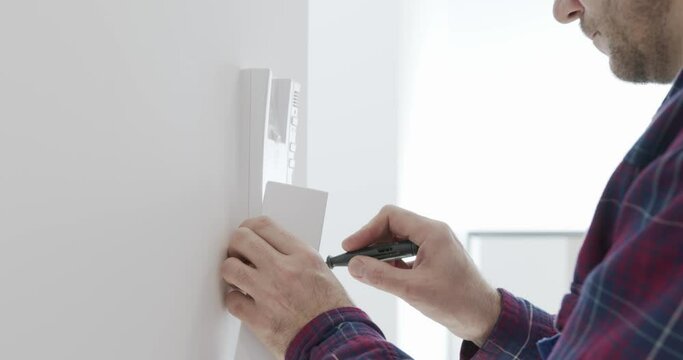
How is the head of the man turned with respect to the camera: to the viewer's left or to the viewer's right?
to the viewer's left

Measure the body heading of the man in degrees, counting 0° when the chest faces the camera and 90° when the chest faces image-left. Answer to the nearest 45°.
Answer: approximately 90°
